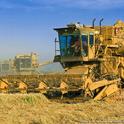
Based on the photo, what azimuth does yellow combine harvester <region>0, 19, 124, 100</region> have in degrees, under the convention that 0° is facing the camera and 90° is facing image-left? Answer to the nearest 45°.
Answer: approximately 45°
